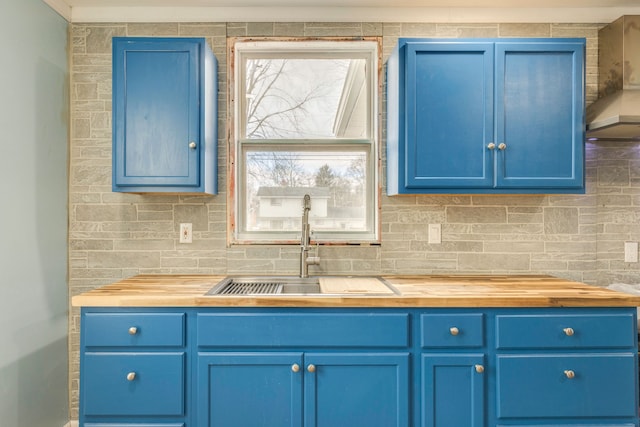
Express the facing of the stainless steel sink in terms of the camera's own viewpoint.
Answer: facing the viewer

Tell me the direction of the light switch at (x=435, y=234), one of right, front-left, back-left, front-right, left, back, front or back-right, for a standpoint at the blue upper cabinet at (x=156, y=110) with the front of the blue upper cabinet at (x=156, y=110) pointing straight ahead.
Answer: left

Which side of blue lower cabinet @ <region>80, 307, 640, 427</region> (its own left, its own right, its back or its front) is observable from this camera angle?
front

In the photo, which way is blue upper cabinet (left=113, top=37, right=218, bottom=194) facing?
toward the camera

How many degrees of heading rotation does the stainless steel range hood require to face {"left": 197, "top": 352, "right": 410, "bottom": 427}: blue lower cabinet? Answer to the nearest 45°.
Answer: approximately 45° to its right

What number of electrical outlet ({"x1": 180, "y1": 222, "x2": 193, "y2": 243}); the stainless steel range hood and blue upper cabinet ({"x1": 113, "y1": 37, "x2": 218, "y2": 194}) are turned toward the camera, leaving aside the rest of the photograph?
3

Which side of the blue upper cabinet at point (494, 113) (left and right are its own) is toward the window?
right

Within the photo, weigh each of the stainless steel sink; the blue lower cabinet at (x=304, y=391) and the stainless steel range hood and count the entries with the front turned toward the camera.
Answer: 3

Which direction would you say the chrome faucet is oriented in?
toward the camera

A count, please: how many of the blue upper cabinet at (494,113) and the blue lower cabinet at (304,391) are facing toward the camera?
2

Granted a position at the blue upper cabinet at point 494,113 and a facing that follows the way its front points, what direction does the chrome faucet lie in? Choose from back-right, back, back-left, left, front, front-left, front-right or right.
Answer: right
